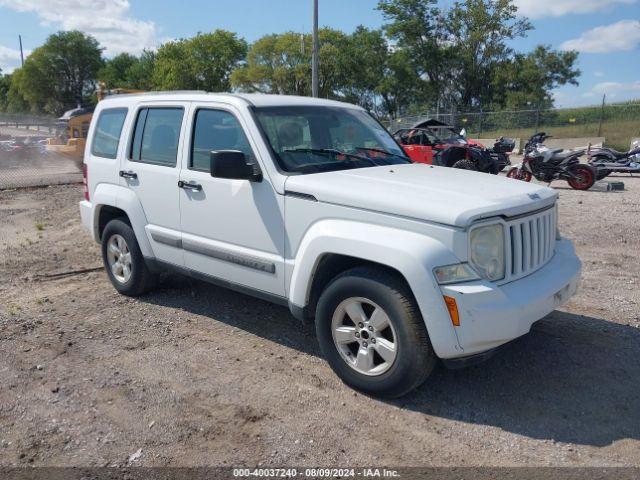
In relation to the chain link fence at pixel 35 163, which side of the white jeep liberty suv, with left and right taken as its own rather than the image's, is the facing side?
back

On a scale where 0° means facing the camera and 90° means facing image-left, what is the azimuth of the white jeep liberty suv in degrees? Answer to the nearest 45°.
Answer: approximately 315°

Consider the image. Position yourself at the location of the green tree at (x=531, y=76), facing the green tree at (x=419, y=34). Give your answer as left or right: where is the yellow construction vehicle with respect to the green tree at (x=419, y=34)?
left

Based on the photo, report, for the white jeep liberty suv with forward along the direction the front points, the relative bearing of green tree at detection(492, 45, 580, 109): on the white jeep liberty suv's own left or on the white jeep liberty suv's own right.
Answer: on the white jeep liberty suv's own left

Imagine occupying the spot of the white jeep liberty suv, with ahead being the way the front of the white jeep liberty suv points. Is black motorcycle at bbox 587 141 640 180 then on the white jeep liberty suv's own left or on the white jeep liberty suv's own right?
on the white jeep liberty suv's own left

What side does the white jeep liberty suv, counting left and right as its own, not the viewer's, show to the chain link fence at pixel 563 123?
left

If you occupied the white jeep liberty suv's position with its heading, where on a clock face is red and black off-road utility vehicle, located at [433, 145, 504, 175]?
The red and black off-road utility vehicle is roughly at 8 o'clock from the white jeep liberty suv.

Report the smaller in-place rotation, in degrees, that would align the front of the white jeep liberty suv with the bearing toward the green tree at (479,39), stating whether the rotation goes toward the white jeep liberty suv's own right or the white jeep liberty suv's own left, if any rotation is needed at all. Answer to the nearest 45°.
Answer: approximately 135° to the white jeep liberty suv's own left

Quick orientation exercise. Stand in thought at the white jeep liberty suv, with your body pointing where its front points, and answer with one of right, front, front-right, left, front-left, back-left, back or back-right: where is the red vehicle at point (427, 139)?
back-left
